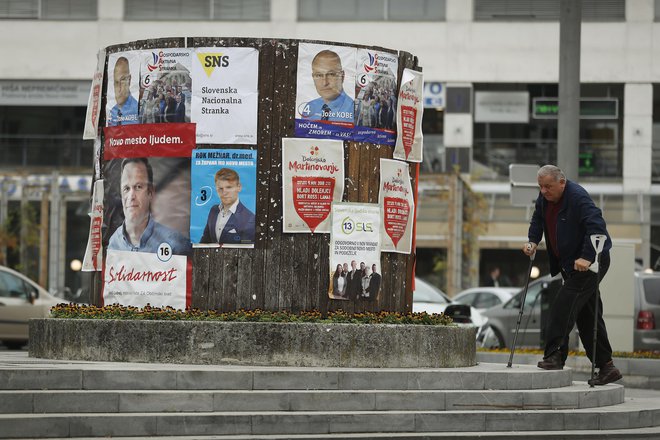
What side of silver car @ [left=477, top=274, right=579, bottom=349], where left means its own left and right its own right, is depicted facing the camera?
left

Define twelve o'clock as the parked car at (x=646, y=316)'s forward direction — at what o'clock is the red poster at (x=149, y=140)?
The red poster is roughly at 7 o'clock from the parked car.

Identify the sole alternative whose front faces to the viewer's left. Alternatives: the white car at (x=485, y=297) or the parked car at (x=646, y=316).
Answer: the white car

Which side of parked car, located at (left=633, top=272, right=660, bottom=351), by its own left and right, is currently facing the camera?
back

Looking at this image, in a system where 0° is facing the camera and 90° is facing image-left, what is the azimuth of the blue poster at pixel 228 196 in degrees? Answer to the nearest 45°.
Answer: approximately 0°

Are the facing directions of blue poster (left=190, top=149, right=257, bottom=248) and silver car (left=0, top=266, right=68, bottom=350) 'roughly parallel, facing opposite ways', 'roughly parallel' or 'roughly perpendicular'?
roughly perpendicular

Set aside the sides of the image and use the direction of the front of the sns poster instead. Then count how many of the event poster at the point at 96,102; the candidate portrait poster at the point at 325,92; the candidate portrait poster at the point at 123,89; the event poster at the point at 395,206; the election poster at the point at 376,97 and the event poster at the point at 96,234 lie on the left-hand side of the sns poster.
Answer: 3

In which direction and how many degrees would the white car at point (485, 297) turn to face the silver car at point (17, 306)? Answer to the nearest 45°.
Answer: approximately 45° to its left
